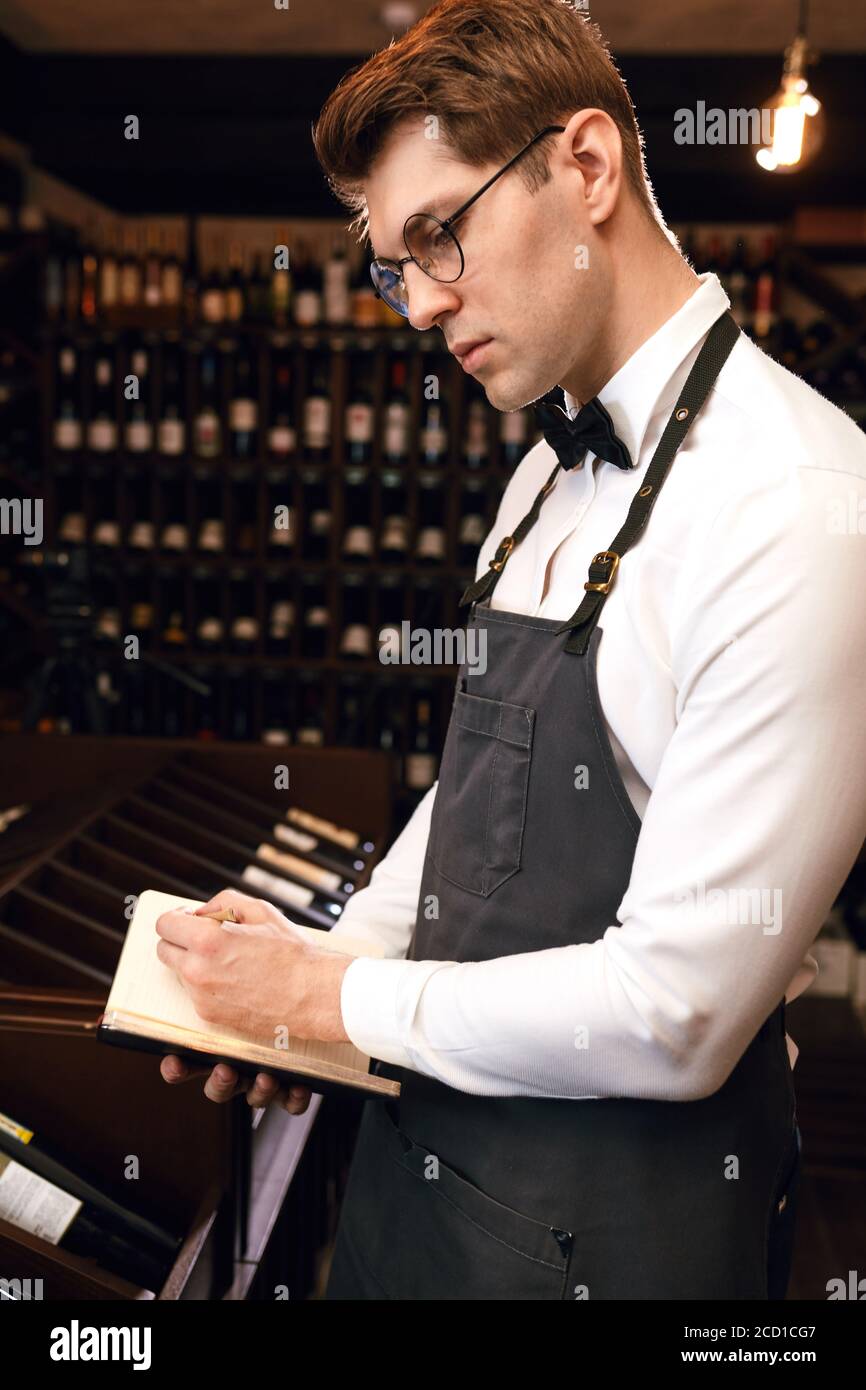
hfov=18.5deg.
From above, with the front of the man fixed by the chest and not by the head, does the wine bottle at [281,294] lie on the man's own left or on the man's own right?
on the man's own right

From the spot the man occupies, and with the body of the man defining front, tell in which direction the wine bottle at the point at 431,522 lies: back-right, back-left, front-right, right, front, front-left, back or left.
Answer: back-right

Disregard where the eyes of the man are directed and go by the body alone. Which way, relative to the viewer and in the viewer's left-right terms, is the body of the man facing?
facing the viewer and to the left of the viewer

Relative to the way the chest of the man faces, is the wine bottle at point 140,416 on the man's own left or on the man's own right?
on the man's own right

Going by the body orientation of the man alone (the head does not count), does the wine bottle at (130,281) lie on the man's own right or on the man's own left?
on the man's own right
